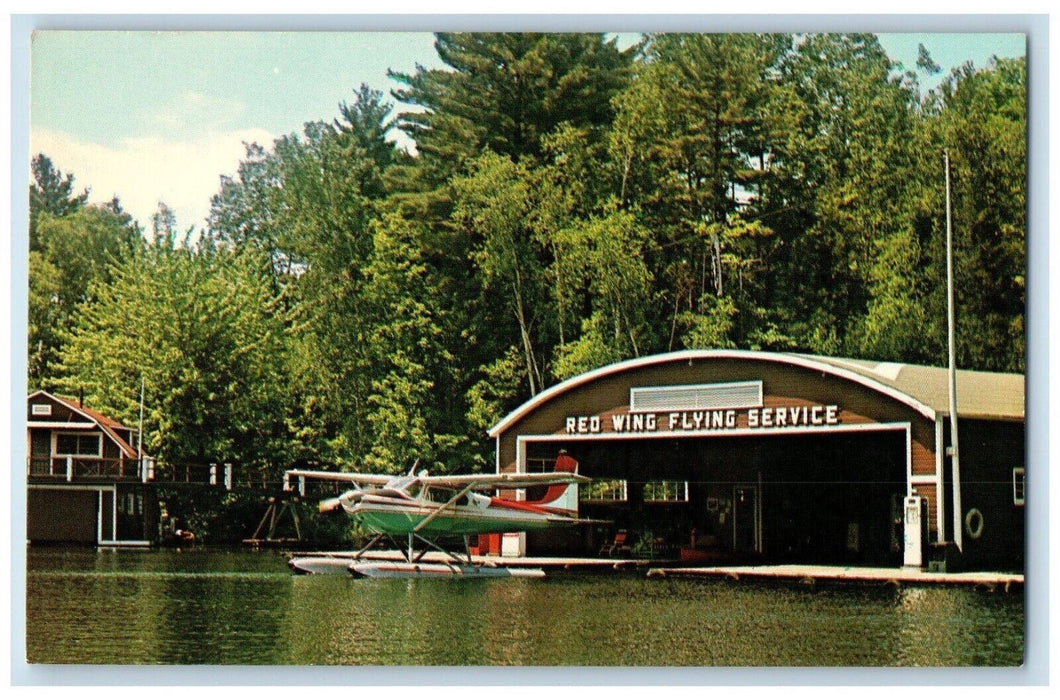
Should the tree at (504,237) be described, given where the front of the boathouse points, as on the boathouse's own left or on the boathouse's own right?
on the boathouse's own left

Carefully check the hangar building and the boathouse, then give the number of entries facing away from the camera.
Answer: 0

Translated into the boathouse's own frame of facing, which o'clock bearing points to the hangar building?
The hangar building is roughly at 10 o'clock from the boathouse.

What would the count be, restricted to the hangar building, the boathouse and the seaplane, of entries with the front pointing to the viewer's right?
0

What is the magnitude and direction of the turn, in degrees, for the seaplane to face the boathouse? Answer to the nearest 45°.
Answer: approximately 45° to its right

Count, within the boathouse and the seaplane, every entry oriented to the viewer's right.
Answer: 0

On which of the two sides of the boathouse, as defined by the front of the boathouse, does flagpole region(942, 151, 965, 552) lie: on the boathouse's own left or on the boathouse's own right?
on the boathouse's own left

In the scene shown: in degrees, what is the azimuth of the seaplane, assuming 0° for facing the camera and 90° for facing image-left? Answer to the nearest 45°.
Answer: approximately 45°

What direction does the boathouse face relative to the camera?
toward the camera

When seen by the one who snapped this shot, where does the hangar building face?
facing the viewer and to the left of the viewer
